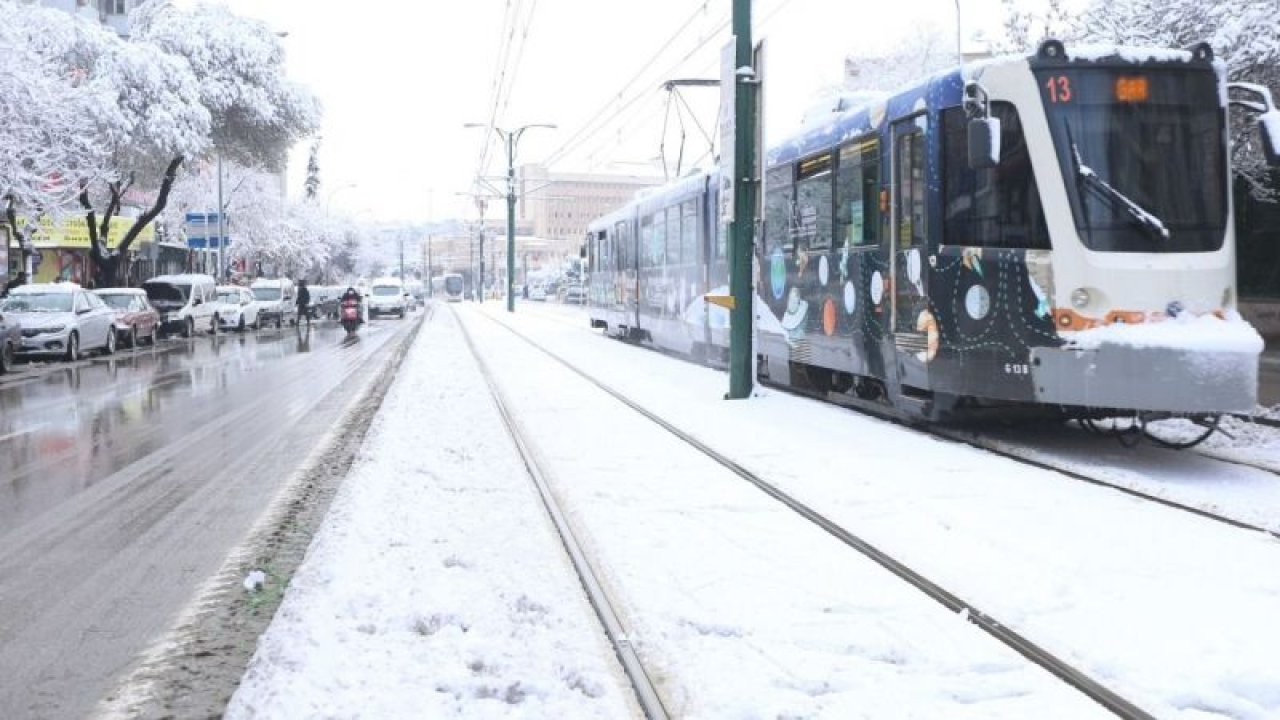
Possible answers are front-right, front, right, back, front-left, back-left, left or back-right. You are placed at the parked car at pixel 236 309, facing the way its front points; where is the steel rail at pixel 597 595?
front-left

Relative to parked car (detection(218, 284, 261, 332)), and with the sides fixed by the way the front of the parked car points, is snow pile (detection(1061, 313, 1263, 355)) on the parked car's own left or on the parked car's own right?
on the parked car's own left

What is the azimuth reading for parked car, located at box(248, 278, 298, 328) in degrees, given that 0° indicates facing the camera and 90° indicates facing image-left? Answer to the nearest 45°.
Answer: approximately 45°

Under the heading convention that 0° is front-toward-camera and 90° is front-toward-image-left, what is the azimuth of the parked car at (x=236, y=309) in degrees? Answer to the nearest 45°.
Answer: approximately 45°

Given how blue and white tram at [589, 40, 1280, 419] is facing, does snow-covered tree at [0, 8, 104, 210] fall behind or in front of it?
behind
